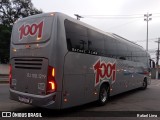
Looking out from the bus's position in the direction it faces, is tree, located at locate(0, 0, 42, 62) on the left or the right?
on its left

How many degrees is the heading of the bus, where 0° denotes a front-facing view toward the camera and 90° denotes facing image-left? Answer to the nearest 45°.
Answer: approximately 225°
